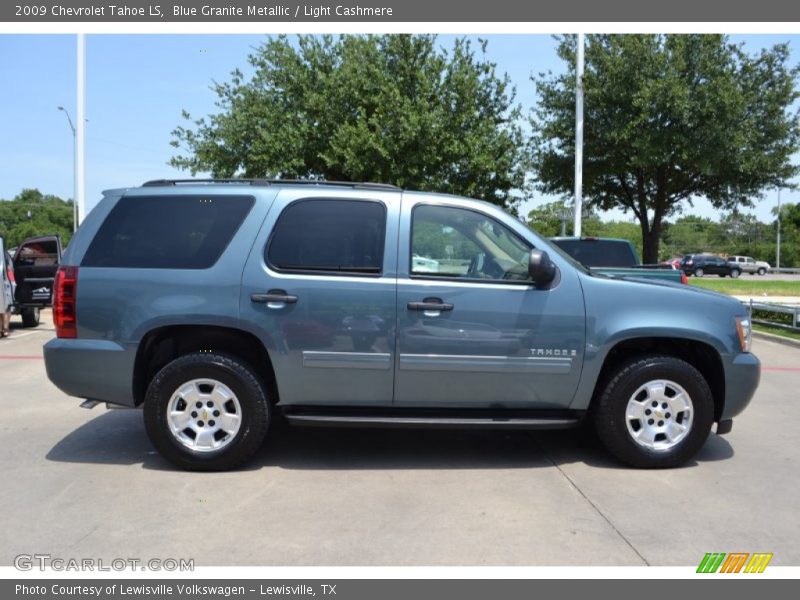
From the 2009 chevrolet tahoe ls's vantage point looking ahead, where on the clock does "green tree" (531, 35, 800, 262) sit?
The green tree is roughly at 10 o'clock from the 2009 chevrolet tahoe ls.

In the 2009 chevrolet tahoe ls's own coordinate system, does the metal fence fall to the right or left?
on its left

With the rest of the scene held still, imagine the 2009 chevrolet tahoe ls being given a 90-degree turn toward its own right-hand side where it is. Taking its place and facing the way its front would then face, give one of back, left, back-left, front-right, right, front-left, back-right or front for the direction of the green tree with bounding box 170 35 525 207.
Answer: back

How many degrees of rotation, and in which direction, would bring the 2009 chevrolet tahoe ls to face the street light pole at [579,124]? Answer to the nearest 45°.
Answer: approximately 90° to its left

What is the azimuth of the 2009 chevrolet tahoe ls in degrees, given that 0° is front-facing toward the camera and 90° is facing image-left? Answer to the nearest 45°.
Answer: approximately 270°

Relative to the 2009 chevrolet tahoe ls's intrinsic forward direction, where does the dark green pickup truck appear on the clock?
The dark green pickup truck is roughly at 10 o'clock from the 2009 chevrolet tahoe ls.

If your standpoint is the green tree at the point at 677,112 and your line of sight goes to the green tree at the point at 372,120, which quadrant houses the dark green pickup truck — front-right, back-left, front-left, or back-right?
front-left
